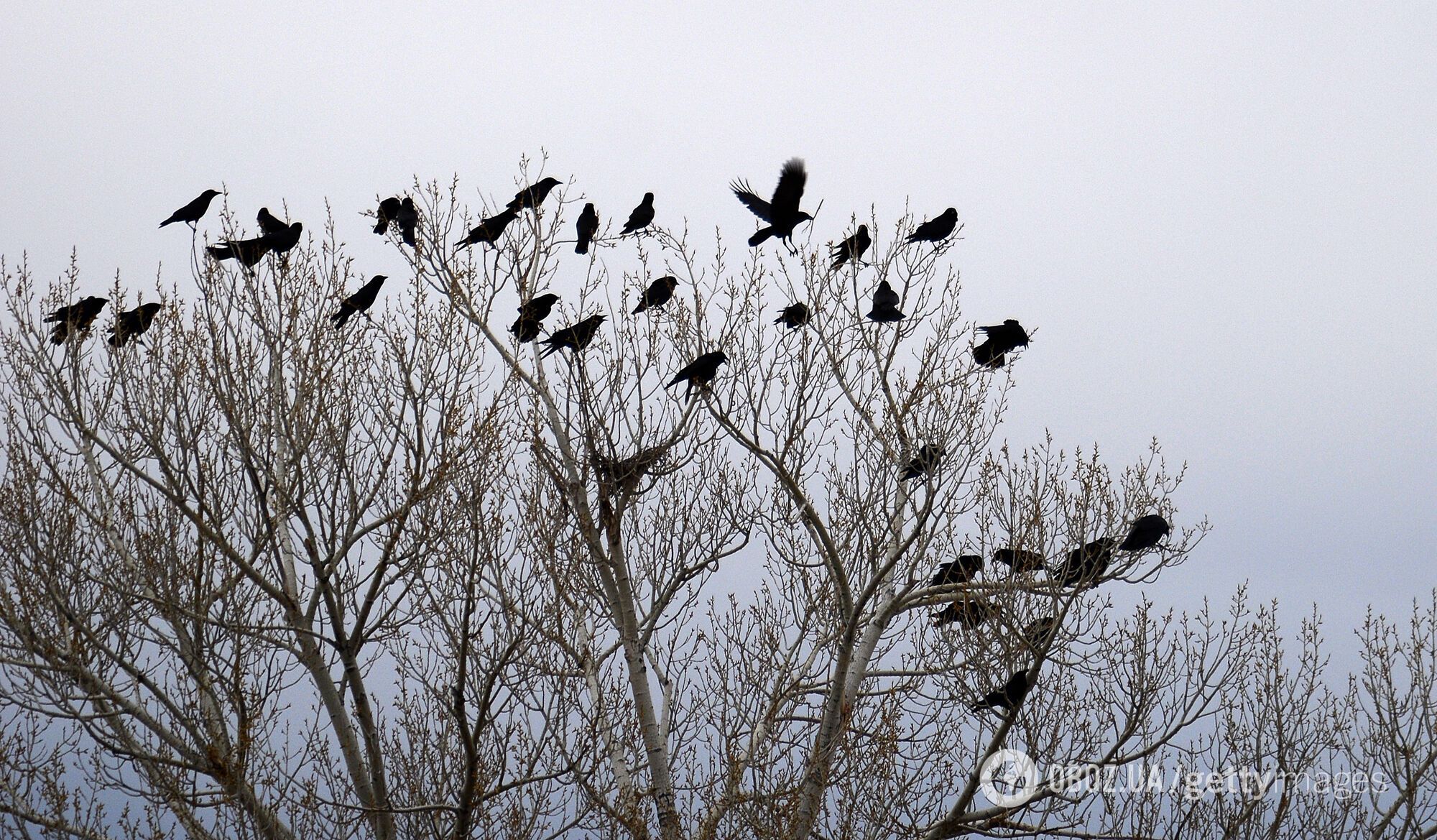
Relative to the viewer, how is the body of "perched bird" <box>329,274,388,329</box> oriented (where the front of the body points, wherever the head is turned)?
to the viewer's right

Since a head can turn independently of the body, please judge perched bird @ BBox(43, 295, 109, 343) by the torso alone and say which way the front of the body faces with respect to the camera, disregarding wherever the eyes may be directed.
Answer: to the viewer's right

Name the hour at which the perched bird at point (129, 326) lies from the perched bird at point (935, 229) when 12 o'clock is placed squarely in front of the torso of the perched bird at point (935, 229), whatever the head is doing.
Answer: the perched bird at point (129, 326) is roughly at 5 o'clock from the perched bird at point (935, 229).

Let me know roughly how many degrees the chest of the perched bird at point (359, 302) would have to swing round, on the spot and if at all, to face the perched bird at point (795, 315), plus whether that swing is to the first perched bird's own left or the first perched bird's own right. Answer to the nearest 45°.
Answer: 0° — it already faces it

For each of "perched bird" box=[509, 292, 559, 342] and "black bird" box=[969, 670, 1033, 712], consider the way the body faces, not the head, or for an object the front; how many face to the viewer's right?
2

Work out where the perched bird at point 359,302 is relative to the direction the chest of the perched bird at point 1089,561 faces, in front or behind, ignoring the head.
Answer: behind

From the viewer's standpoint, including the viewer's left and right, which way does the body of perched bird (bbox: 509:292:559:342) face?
facing to the right of the viewer

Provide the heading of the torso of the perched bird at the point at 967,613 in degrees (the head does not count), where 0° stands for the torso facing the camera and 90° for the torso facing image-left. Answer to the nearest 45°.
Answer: approximately 270°

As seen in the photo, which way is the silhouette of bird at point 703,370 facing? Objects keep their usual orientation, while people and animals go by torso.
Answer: to the viewer's right

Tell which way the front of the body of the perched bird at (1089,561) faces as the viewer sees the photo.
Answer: to the viewer's right
